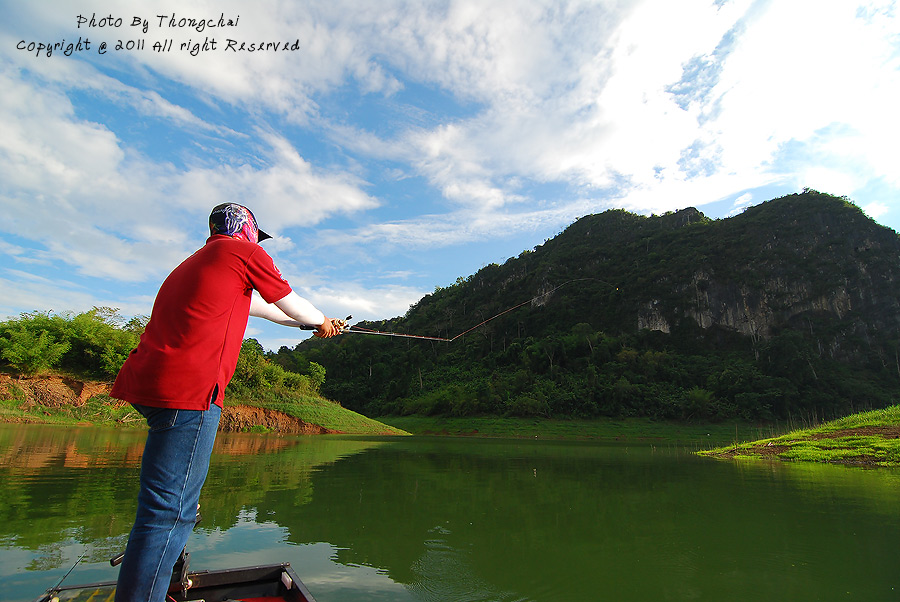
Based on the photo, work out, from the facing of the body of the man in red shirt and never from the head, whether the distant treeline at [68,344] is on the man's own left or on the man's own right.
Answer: on the man's own left

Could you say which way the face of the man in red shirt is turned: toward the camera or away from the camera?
away from the camera

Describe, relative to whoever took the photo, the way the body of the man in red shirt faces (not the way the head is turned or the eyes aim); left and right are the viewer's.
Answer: facing away from the viewer and to the right of the viewer
